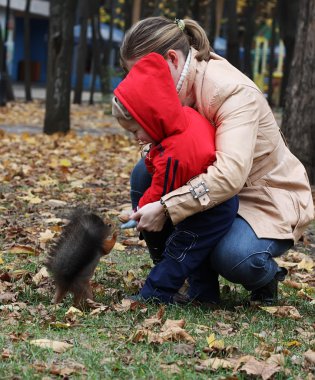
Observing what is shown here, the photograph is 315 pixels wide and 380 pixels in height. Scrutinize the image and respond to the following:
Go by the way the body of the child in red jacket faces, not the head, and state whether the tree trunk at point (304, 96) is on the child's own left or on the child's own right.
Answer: on the child's own right

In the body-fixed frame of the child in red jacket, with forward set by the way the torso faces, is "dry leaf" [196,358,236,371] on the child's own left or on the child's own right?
on the child's own left

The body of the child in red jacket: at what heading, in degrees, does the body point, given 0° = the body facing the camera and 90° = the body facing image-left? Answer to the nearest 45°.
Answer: approximately 90°

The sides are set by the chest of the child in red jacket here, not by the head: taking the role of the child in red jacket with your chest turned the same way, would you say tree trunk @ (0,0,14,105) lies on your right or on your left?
on your right

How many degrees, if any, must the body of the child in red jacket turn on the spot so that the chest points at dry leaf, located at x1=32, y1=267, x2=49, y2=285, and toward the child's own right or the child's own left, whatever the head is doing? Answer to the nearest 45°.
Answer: approximately 45° to the child's own right

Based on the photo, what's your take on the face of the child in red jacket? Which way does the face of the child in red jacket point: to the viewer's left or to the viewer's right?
to the viewer's left

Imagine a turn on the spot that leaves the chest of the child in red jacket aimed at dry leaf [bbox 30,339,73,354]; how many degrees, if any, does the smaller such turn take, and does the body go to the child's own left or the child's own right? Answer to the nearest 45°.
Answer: approximately 45° to the child's own left

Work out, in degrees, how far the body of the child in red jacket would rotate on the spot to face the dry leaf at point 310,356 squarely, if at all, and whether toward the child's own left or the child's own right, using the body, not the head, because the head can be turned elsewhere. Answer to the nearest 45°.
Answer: approximately 135° to the child's own left

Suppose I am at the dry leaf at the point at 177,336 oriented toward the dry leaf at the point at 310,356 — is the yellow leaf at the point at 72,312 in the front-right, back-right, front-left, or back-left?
back-left

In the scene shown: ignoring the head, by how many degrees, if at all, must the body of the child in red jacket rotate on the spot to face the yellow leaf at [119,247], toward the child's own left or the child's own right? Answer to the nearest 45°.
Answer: approximately 90° to the child's own right
